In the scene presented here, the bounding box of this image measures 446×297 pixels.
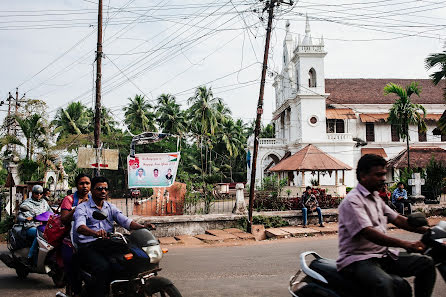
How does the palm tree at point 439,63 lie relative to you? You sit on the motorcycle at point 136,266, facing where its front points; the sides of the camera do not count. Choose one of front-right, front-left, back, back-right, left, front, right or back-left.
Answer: left

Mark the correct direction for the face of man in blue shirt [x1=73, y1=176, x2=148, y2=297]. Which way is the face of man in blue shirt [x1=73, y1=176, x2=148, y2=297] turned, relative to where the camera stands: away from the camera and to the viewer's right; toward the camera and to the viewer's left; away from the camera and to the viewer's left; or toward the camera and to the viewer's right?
toward the camera and to the viewer's right

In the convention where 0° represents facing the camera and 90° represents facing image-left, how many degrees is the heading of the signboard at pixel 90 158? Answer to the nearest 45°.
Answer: approximately 0°

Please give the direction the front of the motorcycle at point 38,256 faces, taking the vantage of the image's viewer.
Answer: facing the viewer and to the right of the viewer

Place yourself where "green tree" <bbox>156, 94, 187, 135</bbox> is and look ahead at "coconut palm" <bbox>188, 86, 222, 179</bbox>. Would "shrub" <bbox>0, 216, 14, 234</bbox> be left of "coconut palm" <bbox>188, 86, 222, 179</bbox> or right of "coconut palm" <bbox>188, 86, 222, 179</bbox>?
right

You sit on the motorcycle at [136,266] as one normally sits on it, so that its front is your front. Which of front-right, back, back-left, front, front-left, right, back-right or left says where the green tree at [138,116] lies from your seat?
back-left
